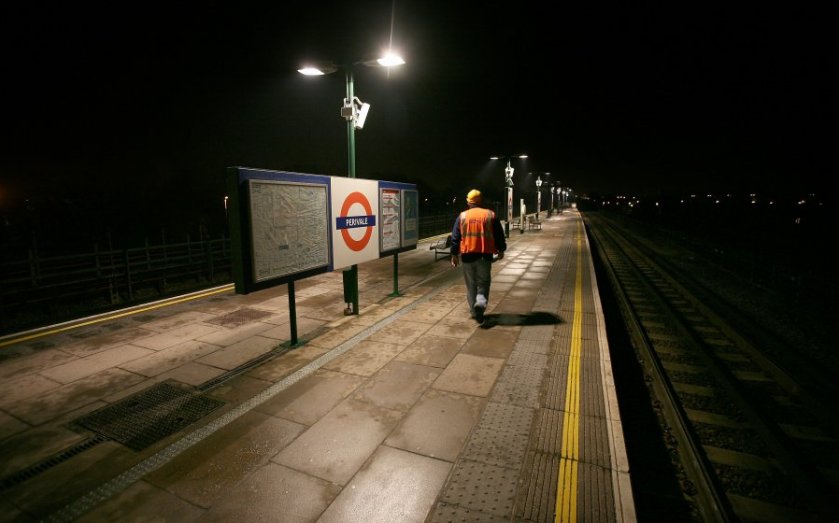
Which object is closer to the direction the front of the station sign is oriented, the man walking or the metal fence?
the man walking

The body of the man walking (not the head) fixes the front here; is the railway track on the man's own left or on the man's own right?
on the man's own right

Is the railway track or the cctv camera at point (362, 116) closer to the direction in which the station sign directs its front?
the railway track

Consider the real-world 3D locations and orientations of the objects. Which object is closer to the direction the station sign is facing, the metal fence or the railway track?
the railway track

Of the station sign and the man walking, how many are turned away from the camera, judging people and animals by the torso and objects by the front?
1

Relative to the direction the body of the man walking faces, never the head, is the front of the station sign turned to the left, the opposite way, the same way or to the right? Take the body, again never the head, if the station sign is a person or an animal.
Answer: to the right

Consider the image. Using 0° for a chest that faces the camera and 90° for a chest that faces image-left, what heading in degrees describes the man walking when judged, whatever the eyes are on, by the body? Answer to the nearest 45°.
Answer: approximately 180°

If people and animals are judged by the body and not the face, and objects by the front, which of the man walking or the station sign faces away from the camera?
the man walking

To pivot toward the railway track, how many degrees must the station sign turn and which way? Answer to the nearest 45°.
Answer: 0° — it already faces it

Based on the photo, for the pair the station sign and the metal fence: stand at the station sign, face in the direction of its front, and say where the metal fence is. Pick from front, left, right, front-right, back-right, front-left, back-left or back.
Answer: back

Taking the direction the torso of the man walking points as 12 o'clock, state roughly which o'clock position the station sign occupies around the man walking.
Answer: The station sign is roughly at 8 o'clock from the man walking.

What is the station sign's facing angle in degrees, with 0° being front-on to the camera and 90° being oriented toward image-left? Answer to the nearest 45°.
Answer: approximately 315°
